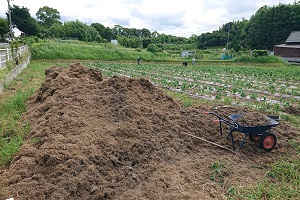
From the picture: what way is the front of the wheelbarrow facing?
to the viewer's right

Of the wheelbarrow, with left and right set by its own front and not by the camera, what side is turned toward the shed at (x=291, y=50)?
left

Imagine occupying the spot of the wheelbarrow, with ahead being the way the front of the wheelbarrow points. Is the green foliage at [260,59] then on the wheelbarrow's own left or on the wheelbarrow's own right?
on the wheelbarrow's own left

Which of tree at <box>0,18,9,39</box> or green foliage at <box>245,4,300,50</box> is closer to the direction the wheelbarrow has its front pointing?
the green foliage

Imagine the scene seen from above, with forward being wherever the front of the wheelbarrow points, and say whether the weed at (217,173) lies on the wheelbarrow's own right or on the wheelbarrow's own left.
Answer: on the wheelbarrow's own right

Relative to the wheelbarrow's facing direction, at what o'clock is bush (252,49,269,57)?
The bush is roughly at 9 o'clock from the wheelbarrow.
